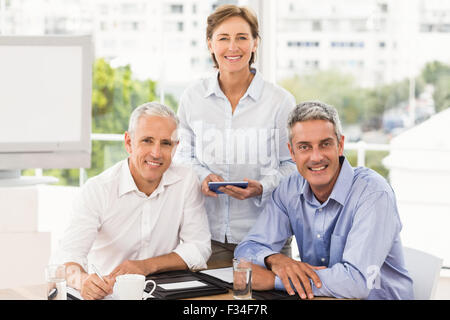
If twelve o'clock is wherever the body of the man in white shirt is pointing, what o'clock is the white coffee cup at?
The white coffee cup is roughly at 12 o'clock from the man in white shirt.

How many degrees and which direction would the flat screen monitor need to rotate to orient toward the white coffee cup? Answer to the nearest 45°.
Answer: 0° — it already faces it

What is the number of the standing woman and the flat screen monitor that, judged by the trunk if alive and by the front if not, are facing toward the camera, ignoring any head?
2

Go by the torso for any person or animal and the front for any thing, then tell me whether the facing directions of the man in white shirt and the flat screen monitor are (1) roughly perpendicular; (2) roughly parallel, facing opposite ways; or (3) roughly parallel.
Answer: roughly parallel

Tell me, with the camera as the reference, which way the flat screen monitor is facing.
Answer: facing the viewer

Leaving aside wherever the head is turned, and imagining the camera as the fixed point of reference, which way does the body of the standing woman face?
toward the camera
